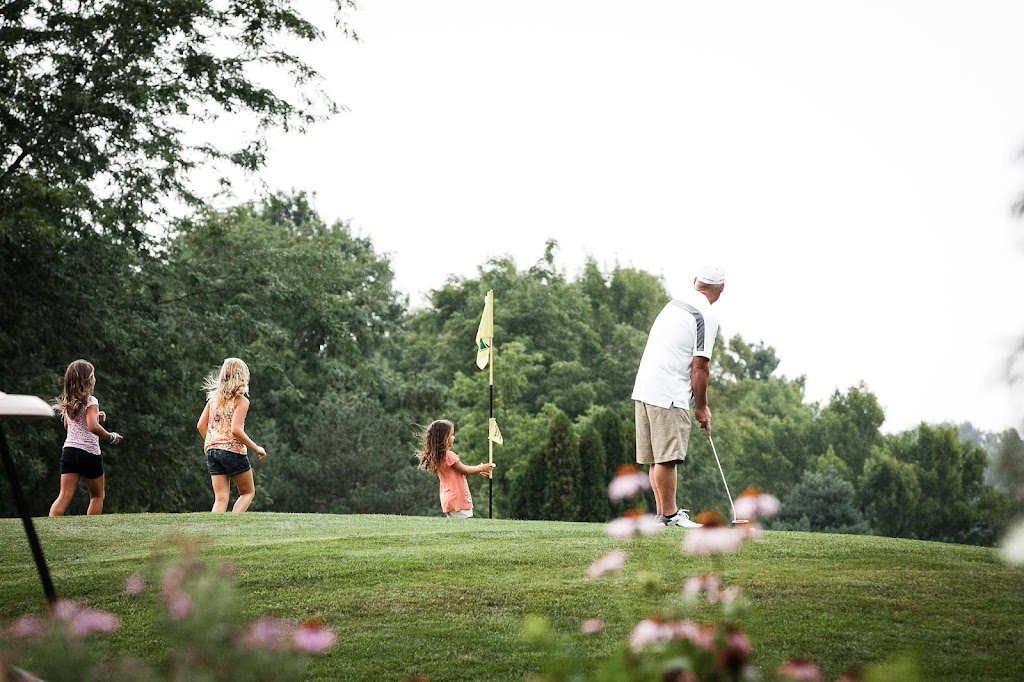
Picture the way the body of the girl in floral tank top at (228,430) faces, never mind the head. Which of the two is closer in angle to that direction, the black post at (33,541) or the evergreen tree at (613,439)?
the evergreen tree

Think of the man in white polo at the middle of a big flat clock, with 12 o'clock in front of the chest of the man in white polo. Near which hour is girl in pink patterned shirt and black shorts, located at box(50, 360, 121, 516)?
The girl in pink patterned shirt and black shorts is roughly at 8 o'clock from the man in white polo.

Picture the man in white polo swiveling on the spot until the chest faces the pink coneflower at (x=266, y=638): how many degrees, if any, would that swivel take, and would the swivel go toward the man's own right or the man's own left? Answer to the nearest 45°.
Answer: approximately 135° to the man's own right

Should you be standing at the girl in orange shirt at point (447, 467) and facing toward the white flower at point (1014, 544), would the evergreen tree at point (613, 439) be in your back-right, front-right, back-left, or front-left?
back-left

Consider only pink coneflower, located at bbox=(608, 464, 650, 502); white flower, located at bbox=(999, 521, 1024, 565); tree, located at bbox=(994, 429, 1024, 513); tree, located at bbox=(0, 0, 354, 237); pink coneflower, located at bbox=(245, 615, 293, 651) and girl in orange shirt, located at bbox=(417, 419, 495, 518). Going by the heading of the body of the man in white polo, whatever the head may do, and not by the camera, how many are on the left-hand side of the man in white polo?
2

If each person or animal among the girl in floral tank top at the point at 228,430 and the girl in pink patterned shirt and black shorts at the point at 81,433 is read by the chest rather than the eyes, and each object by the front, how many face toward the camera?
0

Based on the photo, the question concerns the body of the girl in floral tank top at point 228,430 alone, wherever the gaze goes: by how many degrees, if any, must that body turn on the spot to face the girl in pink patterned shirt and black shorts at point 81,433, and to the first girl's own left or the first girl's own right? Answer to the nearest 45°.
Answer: approximately 135° to the first girl's own left

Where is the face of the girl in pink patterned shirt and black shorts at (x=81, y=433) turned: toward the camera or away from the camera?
away from the camera

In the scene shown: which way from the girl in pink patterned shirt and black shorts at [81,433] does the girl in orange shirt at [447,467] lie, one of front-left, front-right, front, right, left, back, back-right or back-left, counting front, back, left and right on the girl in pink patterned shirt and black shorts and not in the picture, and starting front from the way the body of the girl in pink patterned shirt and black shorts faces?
front-right

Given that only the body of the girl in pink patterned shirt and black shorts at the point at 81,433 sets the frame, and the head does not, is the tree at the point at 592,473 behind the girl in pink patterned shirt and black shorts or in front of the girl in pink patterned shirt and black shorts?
in front

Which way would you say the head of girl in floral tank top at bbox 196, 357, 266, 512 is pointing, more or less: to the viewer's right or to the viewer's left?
to the viewer's right

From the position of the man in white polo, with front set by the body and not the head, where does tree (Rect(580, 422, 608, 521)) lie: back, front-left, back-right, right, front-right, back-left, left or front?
front-left

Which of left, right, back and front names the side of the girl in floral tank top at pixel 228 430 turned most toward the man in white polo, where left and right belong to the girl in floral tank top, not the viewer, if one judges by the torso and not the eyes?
right

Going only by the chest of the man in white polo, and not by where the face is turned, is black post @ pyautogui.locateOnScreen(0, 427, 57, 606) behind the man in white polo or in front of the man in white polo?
behind

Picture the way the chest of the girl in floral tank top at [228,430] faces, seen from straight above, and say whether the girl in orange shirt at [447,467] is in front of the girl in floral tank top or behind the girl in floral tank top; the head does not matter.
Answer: in front

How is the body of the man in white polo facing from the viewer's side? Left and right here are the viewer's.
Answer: facing away from the viewer and to the right of the viewer

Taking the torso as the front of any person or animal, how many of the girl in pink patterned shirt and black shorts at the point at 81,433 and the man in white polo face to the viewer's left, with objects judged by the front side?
0
